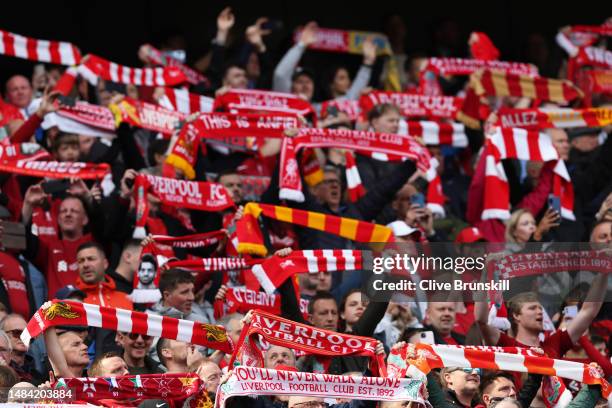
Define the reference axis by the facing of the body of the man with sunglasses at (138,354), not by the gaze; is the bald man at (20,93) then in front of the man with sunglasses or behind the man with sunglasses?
behind

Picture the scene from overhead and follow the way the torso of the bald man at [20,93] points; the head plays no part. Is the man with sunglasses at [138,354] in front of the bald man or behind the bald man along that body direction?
in front

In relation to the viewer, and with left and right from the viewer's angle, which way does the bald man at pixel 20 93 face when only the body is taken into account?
facing the viewer and to the right of the viewer

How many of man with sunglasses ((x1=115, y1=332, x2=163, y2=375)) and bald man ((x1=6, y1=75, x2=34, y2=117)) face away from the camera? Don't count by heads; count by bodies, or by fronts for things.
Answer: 0
